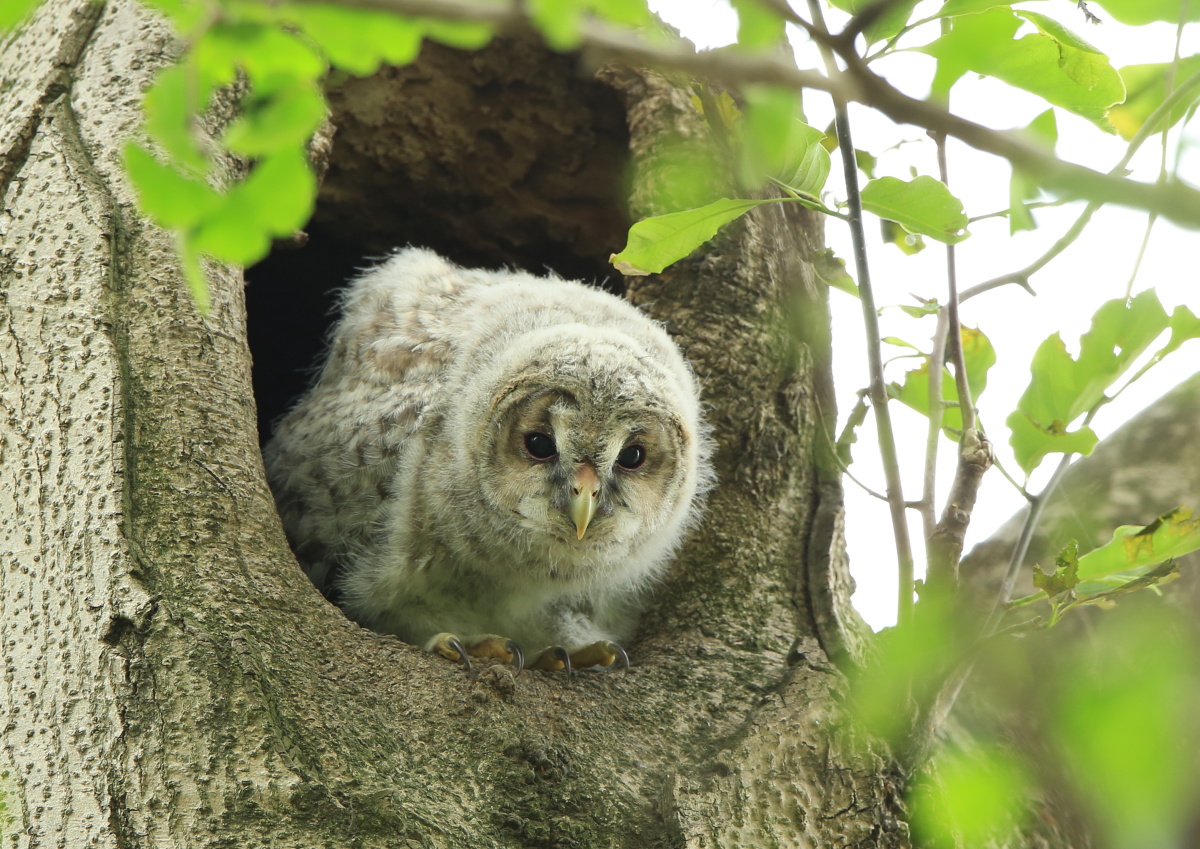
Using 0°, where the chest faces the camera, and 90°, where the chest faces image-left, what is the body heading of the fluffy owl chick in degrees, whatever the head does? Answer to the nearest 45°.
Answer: approximately 315°

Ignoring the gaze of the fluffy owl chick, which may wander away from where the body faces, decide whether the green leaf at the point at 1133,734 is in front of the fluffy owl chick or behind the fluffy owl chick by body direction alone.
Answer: in front

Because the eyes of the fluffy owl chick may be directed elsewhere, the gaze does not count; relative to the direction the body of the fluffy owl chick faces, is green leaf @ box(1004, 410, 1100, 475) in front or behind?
in front
